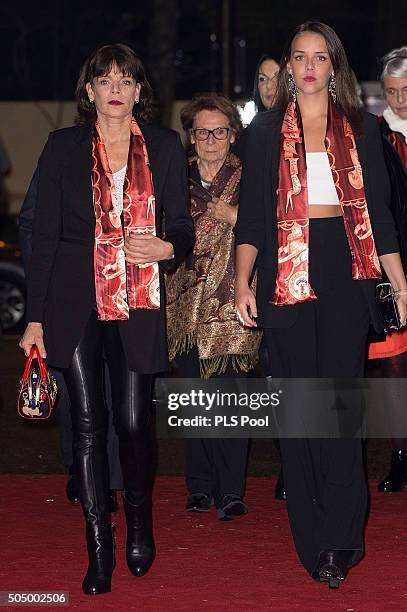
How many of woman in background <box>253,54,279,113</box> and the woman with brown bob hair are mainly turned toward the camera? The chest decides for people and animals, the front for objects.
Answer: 2

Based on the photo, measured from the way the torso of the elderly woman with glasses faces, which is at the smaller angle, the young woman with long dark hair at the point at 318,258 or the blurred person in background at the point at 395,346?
the young woman with long dark hair

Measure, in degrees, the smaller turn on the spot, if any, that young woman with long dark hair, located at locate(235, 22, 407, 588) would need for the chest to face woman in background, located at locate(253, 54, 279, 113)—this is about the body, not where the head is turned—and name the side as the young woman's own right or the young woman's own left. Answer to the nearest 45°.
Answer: approximately 180°

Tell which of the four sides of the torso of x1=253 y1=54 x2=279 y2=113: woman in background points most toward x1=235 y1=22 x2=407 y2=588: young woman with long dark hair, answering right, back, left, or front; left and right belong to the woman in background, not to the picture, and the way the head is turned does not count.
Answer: front

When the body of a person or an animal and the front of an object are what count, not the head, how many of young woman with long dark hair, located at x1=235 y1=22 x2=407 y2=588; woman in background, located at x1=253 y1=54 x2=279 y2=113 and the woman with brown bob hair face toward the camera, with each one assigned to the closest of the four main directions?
3

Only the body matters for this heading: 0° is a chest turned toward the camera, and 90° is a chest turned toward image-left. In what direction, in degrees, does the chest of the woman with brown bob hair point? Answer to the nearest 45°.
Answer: approximately 0°

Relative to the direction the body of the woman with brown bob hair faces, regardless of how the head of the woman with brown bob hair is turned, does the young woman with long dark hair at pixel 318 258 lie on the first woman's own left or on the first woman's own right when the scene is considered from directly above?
on the first woman's own left

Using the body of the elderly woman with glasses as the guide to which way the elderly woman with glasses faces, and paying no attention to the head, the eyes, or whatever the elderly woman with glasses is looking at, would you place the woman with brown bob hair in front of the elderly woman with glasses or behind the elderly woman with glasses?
in front
